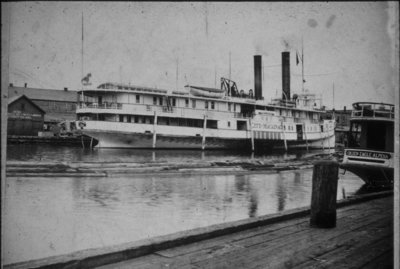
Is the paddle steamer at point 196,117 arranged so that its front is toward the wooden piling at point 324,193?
no

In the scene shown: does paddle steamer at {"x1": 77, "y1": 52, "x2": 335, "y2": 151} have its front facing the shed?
no

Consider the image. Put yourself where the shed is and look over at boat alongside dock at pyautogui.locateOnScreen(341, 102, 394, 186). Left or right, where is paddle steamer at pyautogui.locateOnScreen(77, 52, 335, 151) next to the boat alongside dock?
left

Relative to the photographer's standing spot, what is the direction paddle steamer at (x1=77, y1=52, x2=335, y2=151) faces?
facing away from the viewer and to the right of the viewer

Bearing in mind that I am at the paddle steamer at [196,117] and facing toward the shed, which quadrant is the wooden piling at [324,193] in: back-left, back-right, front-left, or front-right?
back-left

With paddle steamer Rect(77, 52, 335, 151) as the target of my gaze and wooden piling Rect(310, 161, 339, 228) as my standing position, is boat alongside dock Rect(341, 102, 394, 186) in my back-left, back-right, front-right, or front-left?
front-right
